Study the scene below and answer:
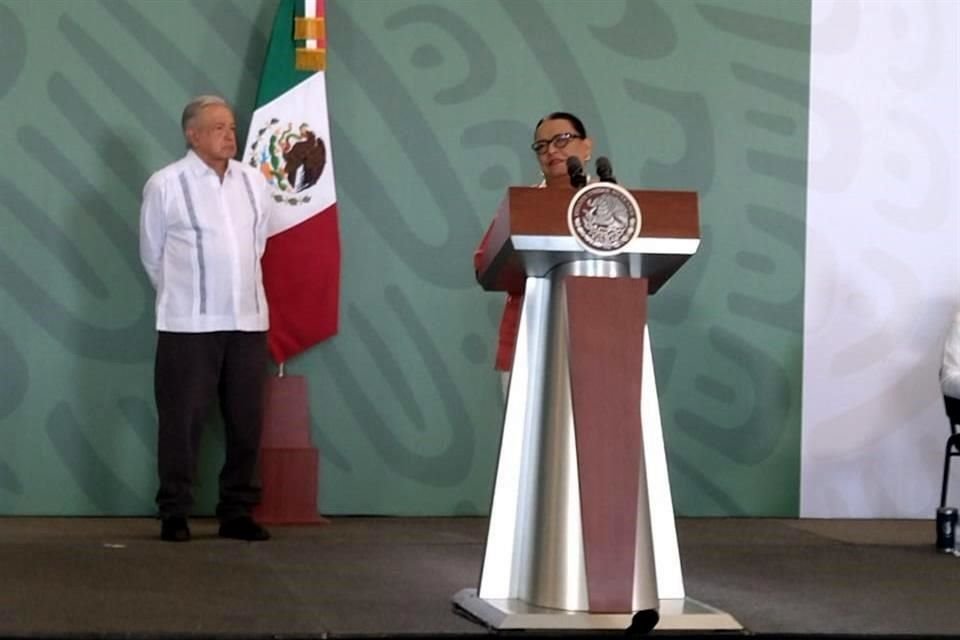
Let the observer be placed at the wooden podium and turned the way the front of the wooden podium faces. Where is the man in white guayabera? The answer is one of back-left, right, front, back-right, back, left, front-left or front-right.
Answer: back-right

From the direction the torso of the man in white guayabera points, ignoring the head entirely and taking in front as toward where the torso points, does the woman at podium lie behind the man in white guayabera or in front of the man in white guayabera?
in front

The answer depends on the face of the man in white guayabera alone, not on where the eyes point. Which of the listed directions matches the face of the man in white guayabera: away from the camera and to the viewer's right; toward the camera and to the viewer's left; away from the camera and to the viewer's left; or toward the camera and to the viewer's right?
toward the camera and to the viewer's right

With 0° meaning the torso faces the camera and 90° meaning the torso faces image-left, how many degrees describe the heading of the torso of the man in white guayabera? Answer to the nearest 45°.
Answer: approximately 315°

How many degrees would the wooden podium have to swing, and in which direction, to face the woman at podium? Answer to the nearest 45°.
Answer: approximately 180°

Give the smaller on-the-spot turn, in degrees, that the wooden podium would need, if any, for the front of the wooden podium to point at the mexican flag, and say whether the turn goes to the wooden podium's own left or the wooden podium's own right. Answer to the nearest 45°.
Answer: approximately 135° to the wooden podium's own right
